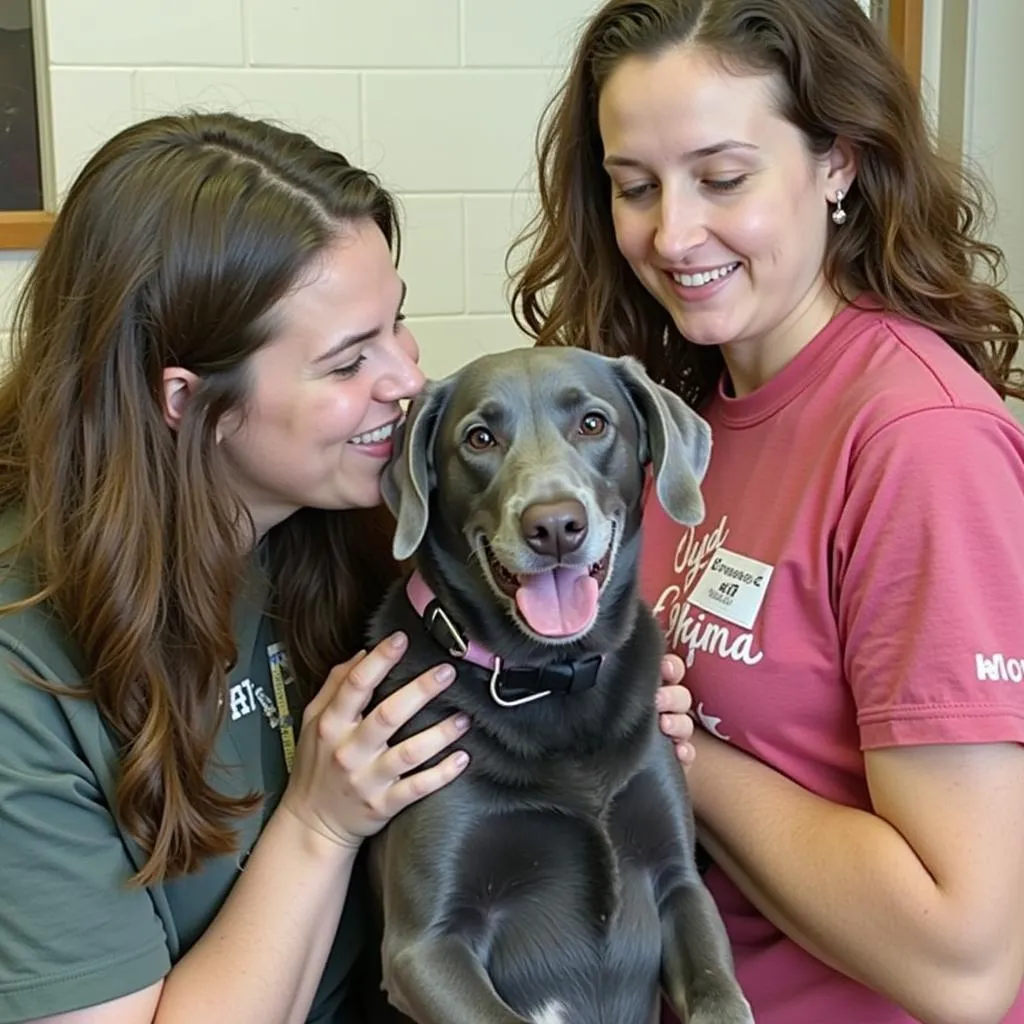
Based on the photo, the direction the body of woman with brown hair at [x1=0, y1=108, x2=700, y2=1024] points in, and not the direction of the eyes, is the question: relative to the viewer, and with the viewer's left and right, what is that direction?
facing to the right of the viewer

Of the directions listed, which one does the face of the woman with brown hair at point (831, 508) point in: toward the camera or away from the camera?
toward the camera

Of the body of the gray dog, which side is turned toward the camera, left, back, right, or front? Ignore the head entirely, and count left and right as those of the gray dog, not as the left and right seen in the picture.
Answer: front

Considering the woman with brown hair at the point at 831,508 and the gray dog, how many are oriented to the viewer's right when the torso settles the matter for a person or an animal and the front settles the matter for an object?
0

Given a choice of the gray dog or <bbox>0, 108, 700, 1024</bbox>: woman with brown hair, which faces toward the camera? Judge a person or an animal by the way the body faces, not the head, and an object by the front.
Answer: the gray dog
